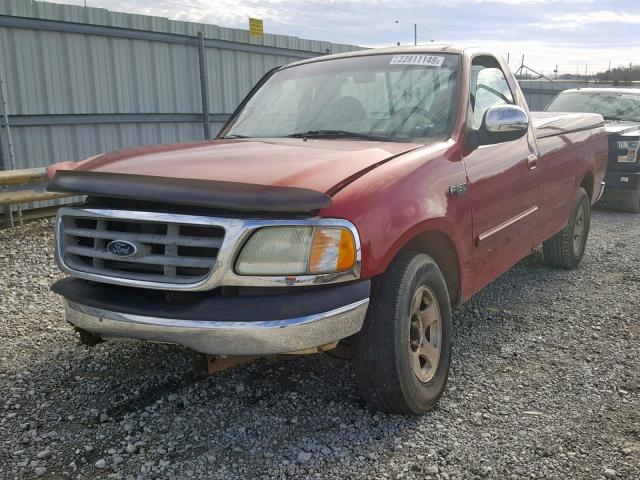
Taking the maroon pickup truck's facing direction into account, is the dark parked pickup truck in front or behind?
behind

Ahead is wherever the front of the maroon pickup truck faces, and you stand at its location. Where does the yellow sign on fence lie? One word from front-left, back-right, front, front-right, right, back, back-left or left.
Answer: back-right

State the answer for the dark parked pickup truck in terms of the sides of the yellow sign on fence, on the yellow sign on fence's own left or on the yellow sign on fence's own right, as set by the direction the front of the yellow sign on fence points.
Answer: on the yellow sign on fence's own left

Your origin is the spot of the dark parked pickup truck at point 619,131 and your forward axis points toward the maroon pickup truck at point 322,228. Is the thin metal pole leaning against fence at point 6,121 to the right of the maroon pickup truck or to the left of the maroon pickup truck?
right

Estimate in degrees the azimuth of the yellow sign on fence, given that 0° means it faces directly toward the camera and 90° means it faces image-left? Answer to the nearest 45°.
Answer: approximately 0°

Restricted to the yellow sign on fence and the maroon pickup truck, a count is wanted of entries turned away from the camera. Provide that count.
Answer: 0

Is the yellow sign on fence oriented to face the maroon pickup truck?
yes

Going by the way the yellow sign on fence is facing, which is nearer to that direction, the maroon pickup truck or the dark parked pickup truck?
the maroon pickup truck

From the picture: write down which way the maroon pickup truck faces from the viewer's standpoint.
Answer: facing the viewer and to the left of the viewer

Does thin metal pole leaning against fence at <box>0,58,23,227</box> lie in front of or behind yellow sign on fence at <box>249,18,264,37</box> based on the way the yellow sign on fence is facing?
in front
